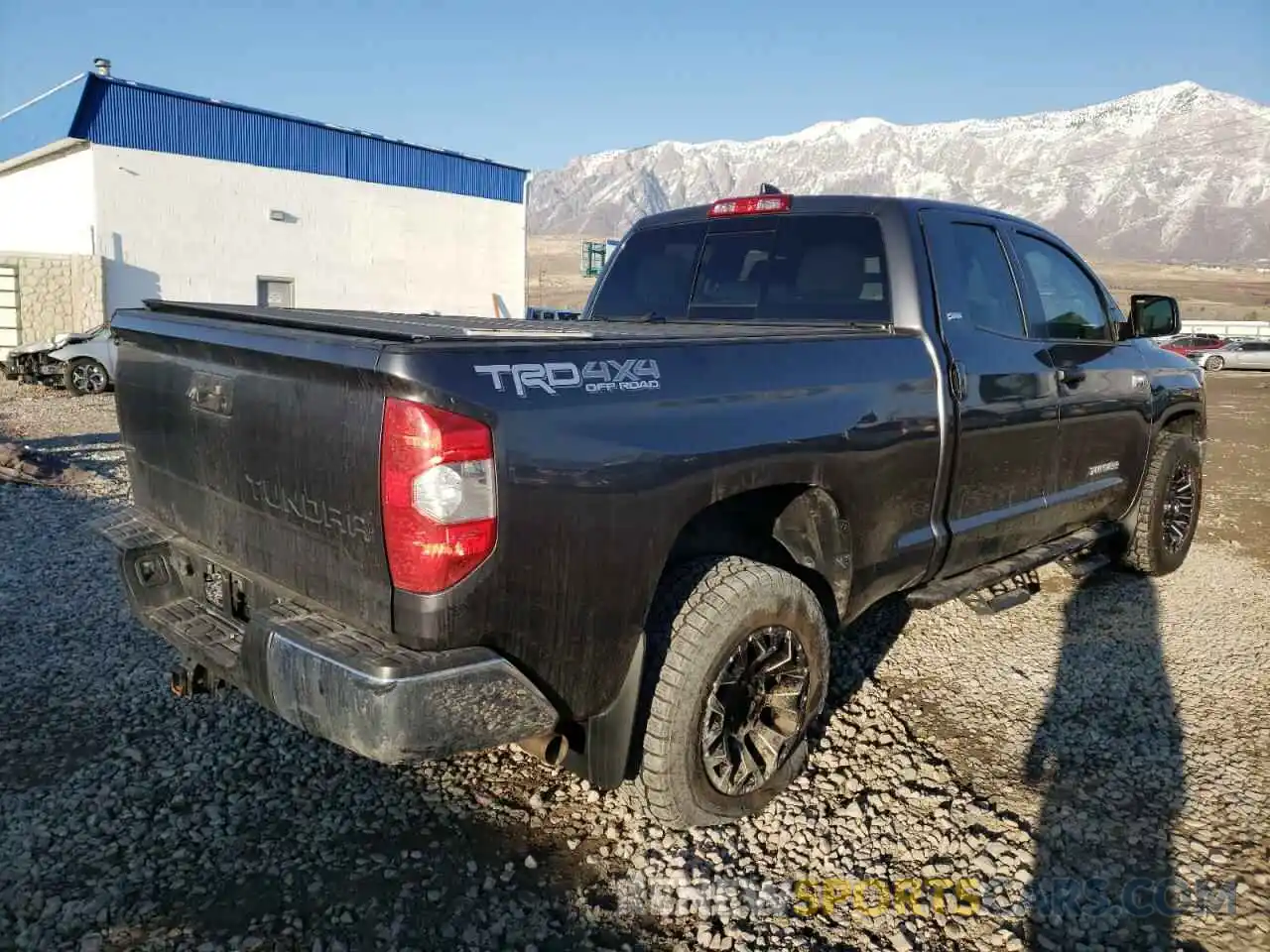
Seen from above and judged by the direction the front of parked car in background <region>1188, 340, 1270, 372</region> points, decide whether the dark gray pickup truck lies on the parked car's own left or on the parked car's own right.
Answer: on the parked car's own left

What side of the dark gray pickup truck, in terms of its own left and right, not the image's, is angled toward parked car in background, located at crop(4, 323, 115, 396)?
left

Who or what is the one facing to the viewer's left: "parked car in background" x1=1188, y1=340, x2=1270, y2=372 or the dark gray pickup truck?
the parked car in background

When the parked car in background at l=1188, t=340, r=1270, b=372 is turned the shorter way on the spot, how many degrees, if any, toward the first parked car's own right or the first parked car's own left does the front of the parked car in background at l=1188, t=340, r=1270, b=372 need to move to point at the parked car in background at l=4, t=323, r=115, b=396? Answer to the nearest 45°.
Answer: approximately 45° to the first parked car's own left

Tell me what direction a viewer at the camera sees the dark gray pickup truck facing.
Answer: facing away from the viewer and to the right of the viewer

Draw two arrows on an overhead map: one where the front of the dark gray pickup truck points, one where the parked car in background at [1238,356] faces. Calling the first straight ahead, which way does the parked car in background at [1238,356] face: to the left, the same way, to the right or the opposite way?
to the left

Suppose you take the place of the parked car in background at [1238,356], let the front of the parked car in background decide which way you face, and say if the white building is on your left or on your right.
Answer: on your left

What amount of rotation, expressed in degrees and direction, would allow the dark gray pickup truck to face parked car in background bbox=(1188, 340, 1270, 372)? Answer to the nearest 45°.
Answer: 0° — it already faces it

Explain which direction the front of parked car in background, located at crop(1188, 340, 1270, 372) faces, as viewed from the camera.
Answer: facing to the left of the viewer

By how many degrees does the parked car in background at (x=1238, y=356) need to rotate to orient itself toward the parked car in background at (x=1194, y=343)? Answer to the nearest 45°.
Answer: approximately 45° to its right

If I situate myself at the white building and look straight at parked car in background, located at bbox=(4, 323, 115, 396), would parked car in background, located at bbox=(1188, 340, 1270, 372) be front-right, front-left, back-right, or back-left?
back-left

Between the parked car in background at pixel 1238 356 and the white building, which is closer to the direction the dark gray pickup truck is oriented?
the parked car in background

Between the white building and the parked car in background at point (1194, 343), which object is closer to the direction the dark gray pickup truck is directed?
the parked car in background

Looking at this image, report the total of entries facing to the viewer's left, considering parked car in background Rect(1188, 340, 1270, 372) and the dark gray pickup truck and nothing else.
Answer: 1
